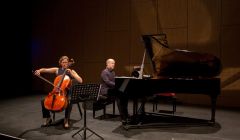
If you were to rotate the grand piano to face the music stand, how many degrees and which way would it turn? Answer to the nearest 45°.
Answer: approximately 45° to its left

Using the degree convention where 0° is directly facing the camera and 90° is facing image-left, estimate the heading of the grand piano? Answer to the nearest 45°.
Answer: approximately 90°
